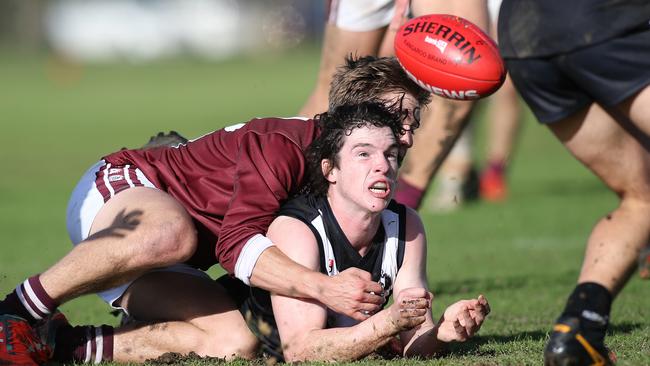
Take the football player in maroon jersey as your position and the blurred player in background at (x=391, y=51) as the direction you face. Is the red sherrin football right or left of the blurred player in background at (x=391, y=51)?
right
